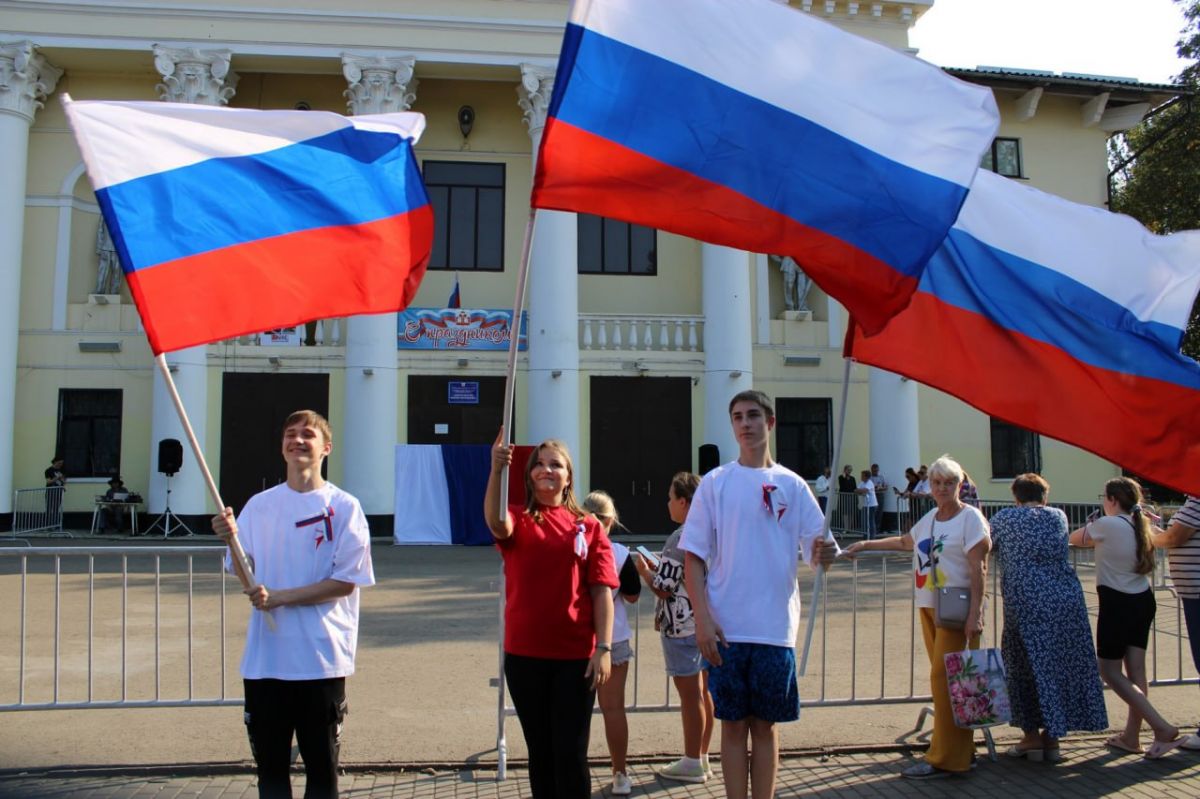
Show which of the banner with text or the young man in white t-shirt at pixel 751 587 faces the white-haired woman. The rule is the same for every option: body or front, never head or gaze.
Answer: the banner with text

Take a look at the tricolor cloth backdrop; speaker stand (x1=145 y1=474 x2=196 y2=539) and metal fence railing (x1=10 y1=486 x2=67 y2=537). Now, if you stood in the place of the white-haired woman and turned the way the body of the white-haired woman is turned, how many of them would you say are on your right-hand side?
3

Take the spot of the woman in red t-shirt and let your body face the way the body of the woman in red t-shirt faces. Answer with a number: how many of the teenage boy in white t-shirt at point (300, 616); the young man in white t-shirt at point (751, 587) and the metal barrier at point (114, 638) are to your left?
1

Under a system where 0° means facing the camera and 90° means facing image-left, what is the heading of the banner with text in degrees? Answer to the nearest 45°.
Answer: approximately 0°

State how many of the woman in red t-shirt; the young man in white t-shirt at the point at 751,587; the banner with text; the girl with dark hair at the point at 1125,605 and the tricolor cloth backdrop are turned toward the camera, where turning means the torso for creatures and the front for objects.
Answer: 4

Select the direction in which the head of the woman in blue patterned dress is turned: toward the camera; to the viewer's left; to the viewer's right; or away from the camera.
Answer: away from the camera

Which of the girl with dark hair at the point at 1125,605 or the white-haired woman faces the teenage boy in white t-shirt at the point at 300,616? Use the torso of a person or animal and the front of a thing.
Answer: the white-haired woman

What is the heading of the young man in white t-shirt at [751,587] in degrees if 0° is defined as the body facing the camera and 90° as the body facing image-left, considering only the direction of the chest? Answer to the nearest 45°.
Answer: approximately 0°

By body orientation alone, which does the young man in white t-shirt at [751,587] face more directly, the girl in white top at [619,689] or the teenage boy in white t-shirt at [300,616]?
the teenage boy in white t-shirt
